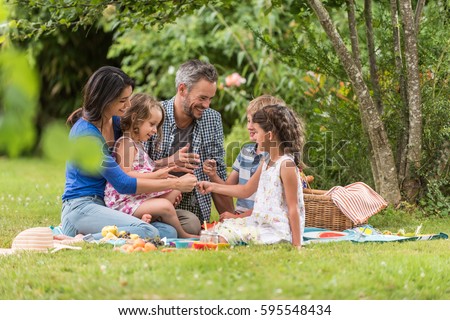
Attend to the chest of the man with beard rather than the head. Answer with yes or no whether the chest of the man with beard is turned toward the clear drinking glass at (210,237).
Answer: yes

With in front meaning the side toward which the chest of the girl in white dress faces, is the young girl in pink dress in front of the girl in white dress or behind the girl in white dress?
in front

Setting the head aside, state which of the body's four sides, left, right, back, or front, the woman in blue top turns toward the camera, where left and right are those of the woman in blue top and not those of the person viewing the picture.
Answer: right

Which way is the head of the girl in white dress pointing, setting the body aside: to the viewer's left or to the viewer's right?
to the viewer's left

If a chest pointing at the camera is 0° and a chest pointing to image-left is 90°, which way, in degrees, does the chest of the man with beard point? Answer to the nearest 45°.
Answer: approximately 0°

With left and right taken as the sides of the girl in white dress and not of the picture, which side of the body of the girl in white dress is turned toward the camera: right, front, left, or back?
left

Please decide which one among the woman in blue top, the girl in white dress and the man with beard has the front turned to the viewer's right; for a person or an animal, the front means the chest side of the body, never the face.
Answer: the woman in blue top

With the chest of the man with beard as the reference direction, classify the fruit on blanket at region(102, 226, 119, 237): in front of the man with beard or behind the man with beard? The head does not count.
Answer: in front

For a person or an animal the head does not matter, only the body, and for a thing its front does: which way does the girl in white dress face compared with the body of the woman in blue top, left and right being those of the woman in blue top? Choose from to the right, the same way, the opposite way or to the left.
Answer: the opposite way

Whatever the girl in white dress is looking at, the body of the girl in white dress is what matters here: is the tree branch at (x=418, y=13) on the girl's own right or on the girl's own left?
on the girl's own right

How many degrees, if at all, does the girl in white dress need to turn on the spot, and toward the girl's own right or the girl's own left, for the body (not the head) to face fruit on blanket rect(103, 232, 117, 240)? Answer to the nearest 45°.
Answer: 0° — they already face it

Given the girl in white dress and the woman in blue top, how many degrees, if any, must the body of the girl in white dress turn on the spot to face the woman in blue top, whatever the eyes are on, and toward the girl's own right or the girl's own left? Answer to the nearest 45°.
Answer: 0° — they already face them

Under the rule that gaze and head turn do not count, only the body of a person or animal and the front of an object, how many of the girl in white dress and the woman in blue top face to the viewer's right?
1

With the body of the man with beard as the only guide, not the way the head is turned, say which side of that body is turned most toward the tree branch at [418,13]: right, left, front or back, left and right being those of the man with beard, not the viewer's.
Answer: left
